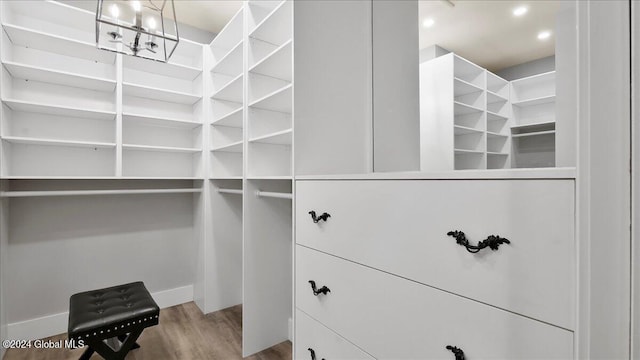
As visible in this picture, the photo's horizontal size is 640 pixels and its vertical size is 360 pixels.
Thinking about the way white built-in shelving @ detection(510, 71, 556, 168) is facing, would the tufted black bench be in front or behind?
in front

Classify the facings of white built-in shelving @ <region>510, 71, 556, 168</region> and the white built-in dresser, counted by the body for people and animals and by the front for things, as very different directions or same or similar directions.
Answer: same or similar directions

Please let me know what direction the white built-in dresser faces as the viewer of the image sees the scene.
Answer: facing the viewer and to the left of the viewer

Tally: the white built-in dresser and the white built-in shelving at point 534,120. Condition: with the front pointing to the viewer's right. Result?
0
